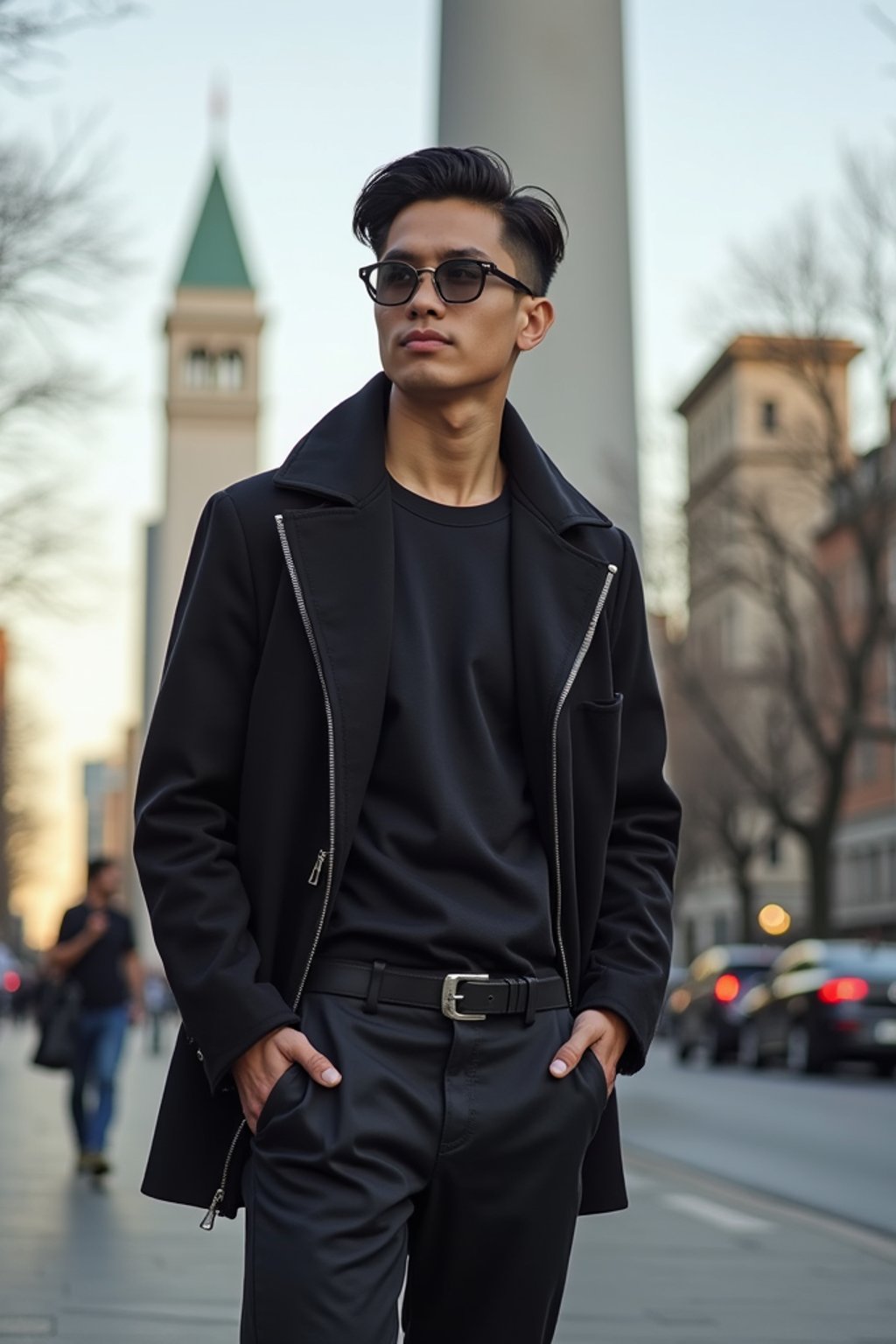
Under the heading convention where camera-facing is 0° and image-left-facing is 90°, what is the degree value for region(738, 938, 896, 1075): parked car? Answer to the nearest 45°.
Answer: approximately 135°

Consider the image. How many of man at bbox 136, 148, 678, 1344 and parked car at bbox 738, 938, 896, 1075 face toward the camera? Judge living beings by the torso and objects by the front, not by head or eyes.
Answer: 1

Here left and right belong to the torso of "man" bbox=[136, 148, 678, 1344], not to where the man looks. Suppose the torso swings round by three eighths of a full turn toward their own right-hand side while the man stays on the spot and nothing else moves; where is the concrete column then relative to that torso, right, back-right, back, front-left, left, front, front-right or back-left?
front-right

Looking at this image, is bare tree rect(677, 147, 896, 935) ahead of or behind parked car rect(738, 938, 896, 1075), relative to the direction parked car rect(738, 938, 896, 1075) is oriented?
ahead

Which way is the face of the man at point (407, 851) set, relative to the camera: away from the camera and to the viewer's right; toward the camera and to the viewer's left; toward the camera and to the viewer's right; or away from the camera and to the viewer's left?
toward the camera and to the viewer's left

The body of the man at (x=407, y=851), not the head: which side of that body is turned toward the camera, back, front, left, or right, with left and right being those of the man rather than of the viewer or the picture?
front

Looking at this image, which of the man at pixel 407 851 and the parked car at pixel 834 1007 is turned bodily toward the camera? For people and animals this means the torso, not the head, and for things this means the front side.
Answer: the man

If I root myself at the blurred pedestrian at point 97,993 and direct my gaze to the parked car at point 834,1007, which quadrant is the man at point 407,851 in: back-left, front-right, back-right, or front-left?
back-right

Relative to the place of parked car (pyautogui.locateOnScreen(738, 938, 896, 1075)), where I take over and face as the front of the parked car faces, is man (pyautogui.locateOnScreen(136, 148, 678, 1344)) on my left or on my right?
on my left
